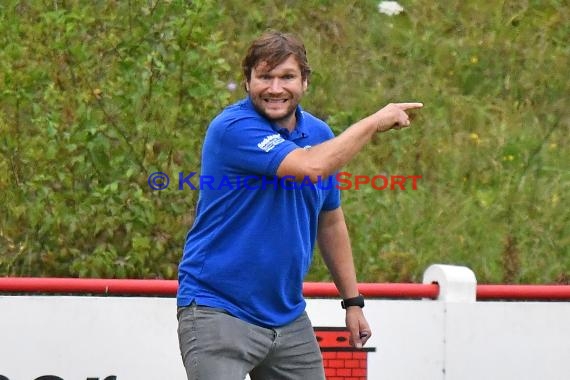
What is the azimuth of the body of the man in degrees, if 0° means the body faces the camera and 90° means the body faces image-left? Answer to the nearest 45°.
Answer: approximately 315°

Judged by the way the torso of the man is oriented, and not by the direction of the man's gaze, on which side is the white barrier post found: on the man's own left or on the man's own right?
on the man's own left
